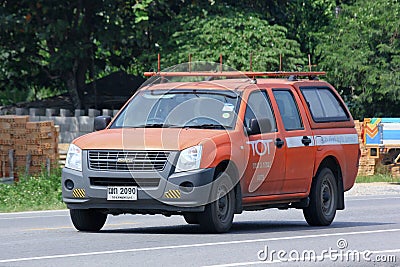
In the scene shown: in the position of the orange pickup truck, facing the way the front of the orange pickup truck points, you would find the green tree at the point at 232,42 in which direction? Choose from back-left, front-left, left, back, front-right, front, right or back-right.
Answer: back-right

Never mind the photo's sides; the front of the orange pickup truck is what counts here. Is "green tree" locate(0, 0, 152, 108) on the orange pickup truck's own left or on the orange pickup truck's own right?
on the orange pickup truck's own right

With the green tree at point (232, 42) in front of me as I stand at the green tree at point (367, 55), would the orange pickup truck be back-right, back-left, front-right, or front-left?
front-left

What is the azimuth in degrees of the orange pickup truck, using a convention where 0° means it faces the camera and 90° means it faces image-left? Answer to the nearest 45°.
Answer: approximately 45°

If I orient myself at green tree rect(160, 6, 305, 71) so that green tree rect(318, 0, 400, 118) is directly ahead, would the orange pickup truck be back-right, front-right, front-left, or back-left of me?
back-right

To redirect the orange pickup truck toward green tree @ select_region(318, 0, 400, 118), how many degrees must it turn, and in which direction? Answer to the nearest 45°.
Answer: approximately 135° to its right

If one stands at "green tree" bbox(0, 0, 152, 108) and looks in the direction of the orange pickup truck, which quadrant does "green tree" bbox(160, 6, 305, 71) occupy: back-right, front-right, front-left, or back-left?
front-left
